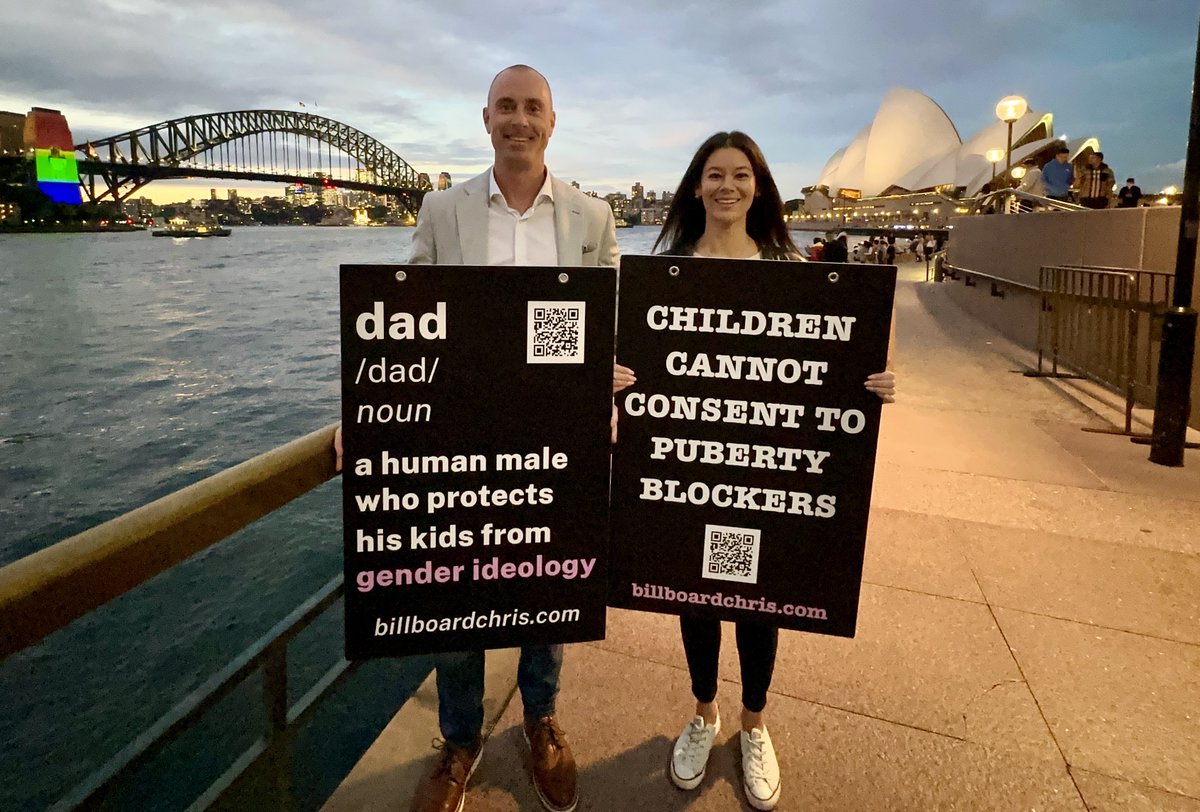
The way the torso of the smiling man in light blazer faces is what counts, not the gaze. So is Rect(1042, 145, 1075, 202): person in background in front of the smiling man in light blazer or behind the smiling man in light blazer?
behind

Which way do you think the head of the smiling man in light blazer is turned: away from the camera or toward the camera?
toward the camera

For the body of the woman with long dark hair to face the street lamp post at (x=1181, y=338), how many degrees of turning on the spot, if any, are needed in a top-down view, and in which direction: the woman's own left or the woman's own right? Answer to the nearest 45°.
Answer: approximately 135° to the woman's own left

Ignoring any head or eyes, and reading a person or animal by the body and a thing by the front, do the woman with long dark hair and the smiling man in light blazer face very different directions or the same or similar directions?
same or similar directions

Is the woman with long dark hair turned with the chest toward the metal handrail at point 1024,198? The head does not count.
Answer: no

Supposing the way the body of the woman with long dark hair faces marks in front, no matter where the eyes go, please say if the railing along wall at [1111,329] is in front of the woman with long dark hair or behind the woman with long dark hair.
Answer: behind

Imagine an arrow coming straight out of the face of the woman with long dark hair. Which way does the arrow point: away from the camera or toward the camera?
toward the camera

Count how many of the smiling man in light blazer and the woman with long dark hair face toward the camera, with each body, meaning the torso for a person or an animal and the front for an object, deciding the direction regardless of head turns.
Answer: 2

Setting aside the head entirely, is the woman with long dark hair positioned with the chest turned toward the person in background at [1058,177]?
no

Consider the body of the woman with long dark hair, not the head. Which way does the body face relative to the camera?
toward the camera

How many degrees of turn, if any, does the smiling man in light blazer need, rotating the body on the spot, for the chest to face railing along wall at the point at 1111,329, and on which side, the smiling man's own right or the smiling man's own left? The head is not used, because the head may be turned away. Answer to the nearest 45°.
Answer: approximately 135° to the smiling man's own left

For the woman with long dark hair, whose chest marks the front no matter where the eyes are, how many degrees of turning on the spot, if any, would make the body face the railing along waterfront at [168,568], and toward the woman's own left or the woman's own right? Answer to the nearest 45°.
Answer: approximately 45° to the woman's own right
